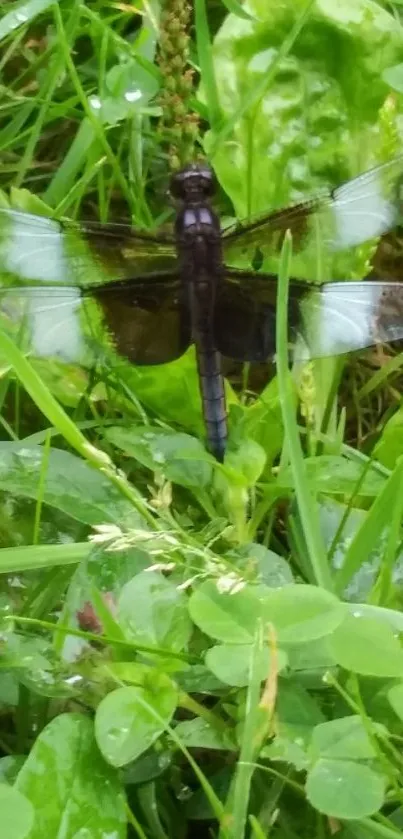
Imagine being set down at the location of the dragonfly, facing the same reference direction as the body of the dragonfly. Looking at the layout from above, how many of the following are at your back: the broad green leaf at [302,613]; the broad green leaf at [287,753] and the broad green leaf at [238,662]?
3

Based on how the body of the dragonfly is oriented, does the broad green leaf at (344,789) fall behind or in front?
behind

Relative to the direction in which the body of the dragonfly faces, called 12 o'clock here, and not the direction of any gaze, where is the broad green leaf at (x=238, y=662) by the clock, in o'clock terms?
The broad green leaf is roughly at 6 o'clock from the dragonfly.

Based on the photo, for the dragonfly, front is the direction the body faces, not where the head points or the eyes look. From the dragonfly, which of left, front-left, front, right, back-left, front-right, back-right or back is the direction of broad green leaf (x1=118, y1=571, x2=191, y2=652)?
back

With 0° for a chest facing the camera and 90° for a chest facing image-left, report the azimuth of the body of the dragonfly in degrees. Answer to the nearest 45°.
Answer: approximately 180°

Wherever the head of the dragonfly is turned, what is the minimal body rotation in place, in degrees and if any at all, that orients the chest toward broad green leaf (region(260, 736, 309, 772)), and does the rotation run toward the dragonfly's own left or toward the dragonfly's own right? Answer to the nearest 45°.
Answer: approximately 180°

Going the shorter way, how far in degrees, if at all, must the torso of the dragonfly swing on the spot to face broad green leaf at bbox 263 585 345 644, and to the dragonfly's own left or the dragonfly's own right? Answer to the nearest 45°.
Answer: approximately 180°

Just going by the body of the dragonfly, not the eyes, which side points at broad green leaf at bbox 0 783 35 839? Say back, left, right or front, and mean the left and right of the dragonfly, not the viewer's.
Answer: back
